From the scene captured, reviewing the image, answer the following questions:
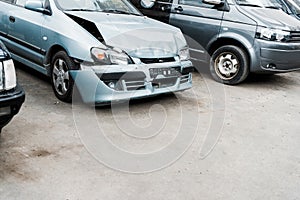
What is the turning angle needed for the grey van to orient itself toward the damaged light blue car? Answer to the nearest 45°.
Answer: approximately 90° to its right

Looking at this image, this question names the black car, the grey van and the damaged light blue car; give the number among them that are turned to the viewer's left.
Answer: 0

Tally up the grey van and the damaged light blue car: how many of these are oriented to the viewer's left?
0

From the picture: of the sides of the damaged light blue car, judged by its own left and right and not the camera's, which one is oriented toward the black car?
right

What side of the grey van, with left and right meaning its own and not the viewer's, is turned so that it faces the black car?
right

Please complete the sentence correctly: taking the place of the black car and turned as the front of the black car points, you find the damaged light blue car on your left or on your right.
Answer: on your left

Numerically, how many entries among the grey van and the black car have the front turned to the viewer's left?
0

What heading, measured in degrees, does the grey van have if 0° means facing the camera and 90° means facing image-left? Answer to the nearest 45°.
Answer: approximately 315°

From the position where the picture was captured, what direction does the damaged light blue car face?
facing the viewer and to the right of the viewer
